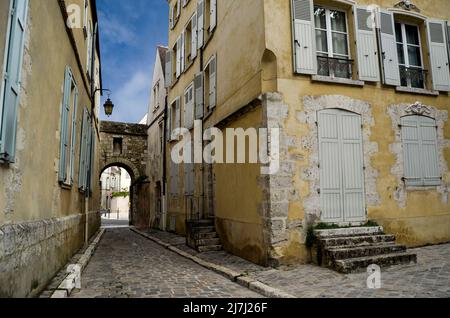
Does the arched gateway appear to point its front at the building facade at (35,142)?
yes

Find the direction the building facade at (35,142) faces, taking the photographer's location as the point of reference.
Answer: facing to the right of the viewer

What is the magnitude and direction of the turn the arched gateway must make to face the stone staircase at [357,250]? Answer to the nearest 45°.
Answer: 0° — it already faces it

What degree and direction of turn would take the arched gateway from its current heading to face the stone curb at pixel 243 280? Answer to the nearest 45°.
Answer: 0° — it already faces it

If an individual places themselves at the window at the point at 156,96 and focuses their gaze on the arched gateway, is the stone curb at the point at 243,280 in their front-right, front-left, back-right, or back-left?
back-left

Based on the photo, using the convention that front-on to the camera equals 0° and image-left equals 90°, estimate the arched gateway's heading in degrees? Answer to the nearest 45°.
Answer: approximately 0°

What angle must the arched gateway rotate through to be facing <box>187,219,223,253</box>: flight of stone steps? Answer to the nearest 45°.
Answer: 0° — it already faces it

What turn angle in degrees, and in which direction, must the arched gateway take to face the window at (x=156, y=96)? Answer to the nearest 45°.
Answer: approximately 45° to its left

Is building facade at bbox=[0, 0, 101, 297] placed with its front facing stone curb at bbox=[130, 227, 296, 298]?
yes

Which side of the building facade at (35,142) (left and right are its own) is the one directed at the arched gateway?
left

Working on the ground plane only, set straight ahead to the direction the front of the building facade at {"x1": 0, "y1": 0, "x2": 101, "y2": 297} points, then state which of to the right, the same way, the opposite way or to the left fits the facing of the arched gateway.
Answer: to the right

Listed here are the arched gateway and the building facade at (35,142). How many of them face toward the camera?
1

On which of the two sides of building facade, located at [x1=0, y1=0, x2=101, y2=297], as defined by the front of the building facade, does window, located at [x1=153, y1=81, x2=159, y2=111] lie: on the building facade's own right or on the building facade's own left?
on the building facade's own left

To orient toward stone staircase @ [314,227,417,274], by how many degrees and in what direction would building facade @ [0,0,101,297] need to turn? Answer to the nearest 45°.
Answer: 0° — it already faces it

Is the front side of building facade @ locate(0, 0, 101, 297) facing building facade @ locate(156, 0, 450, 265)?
yes
